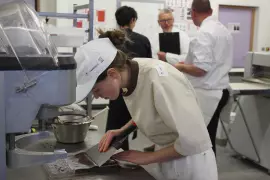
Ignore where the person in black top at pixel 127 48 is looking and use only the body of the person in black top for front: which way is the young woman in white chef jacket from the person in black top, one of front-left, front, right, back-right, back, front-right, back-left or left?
back-right

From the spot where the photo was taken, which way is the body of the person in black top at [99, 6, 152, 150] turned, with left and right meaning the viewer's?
facing away from the viewer and to the right of the viewer

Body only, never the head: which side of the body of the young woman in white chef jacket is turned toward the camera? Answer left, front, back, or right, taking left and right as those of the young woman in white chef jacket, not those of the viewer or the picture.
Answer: left

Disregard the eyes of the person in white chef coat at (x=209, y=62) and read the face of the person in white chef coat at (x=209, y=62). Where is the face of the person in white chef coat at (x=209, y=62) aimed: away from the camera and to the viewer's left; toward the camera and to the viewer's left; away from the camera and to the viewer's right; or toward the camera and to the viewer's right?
away from the camera and to the viewer's left

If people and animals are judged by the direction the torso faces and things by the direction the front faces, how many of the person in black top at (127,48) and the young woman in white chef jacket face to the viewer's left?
1

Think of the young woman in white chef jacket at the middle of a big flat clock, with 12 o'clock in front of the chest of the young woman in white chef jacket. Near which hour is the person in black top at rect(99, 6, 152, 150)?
The person in black top is roughly at 3 o'clock from the young woman in white chef jacket.

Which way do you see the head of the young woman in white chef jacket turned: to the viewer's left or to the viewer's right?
to the viewer's left

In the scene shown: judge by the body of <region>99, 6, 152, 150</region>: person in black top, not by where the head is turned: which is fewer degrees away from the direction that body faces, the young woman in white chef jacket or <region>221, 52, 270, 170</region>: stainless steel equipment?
the stainless steel equipment
